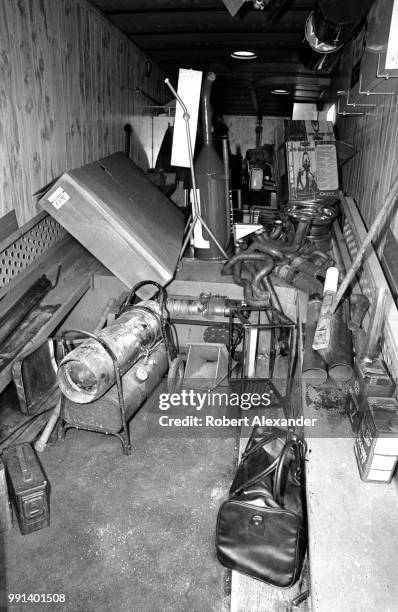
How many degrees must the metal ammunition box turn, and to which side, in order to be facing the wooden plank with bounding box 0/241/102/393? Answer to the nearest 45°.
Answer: approximately 180°

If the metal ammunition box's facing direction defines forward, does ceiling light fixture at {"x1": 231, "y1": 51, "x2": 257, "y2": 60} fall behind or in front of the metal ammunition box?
behind

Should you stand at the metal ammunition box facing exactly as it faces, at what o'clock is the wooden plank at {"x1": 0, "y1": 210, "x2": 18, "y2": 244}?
The wooden plank is roughly at 6 o'clock from the metal ammunition box.

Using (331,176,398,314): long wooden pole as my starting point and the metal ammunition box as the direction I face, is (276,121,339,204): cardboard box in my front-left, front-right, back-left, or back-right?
back-right

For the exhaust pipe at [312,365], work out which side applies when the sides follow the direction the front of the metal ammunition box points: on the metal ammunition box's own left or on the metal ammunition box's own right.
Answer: on the metal ammunition box's own left

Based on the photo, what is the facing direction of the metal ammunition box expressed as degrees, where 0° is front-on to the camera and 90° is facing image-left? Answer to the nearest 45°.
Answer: approximately 0°

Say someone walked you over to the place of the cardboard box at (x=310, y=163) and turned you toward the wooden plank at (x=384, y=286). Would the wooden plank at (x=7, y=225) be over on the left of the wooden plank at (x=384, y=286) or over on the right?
right

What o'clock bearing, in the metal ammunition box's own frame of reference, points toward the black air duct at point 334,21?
The black air duct is roughly at 8 o'clock from the metal ammunition box.

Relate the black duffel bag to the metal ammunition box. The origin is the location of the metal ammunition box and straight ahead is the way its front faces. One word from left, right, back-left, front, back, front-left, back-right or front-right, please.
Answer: front-left

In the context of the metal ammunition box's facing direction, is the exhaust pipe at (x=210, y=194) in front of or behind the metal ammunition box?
behind

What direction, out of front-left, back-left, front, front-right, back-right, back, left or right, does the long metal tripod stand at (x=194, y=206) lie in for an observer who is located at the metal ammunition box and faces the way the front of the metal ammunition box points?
back-left

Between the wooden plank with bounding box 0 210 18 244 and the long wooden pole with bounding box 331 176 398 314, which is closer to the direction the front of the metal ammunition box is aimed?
the long wooden pole

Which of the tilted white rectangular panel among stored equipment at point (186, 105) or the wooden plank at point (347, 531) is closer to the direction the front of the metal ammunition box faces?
the wooden plank
